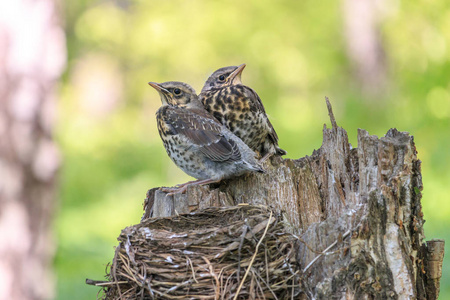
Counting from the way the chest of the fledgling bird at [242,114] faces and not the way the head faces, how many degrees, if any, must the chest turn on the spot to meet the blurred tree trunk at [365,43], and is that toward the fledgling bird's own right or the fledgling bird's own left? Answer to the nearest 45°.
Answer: approximately 135° to the fledgling bird's own right

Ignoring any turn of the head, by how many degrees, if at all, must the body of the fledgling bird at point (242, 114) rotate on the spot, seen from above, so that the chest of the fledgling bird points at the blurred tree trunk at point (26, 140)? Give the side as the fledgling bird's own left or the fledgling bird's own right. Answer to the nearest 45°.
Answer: approximately 45° to the fledgling bird's own right

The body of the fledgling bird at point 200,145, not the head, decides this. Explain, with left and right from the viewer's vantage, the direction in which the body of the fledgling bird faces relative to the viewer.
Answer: facing to the left of the viewer

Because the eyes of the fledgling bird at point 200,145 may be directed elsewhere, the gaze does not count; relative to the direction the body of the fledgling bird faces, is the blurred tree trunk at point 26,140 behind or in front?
in front

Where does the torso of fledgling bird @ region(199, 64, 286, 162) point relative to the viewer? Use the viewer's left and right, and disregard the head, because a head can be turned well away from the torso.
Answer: facing the viewer and to the left of the viewer

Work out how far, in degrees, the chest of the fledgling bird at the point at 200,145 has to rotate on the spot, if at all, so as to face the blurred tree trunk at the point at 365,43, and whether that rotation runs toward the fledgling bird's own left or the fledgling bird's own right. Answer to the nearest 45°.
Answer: approximately 135° to the fledgling bird's own right

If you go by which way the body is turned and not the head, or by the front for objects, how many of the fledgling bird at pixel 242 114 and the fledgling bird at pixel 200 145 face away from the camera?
0
